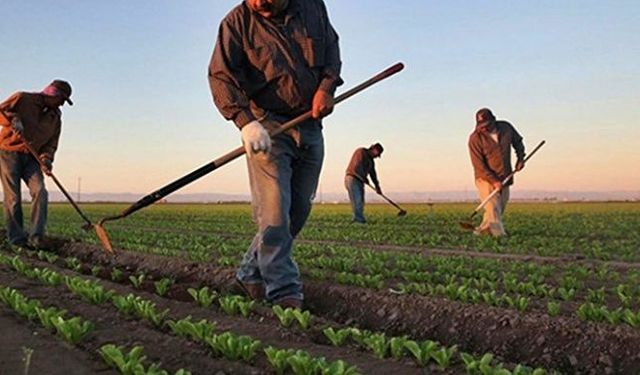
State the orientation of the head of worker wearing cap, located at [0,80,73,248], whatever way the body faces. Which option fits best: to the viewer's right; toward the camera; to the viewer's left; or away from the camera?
to the viewer's right

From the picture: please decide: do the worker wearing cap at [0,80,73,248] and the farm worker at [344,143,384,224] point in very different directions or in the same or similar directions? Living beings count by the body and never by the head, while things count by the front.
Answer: same or similar directions

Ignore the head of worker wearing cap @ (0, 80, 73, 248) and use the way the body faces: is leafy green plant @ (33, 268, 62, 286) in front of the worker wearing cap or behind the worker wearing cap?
in front

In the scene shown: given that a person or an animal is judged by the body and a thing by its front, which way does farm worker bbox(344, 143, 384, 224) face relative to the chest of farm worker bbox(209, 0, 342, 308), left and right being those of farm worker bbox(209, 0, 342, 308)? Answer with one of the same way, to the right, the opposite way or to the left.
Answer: to the left

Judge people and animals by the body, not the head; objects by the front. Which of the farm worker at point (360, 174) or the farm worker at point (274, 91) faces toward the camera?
the farm worker at point (274, 91)

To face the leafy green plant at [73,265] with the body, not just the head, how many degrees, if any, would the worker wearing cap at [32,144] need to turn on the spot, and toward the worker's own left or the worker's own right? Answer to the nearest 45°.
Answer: approximately 45° to the worker's own right

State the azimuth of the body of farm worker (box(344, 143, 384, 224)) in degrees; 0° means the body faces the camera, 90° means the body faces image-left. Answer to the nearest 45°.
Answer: approximately 270°

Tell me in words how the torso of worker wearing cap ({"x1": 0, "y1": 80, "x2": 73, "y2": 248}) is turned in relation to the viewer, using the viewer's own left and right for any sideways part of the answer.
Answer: facing the viewer and to the right of the viewer

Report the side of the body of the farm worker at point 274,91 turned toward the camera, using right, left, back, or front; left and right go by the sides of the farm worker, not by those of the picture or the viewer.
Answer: front

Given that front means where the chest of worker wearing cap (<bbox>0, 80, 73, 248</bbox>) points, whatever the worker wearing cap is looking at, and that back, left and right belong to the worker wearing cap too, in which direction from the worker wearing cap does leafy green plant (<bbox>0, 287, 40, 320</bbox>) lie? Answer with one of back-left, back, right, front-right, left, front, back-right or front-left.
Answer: front-right

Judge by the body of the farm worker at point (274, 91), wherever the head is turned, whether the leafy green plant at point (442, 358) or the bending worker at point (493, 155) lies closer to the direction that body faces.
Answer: the leafy green plant

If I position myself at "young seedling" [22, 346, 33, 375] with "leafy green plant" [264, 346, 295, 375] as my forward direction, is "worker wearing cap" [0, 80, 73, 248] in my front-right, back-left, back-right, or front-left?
back-left

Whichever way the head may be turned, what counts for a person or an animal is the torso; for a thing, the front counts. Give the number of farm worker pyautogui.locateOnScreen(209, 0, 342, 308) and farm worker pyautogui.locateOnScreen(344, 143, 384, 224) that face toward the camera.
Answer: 1

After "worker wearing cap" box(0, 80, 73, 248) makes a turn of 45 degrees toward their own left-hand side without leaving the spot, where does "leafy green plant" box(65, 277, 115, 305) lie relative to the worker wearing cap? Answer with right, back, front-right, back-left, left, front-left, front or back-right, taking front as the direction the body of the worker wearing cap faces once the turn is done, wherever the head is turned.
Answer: right

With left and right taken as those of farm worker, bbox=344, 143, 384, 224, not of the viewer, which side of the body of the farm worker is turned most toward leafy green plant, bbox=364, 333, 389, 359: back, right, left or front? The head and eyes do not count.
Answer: right

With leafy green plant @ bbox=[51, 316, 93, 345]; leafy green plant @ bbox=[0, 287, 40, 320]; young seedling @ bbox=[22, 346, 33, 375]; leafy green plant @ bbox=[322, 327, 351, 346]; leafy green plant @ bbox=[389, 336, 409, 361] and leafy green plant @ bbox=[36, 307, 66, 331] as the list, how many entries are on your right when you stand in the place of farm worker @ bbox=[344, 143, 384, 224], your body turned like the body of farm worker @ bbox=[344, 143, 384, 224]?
6
